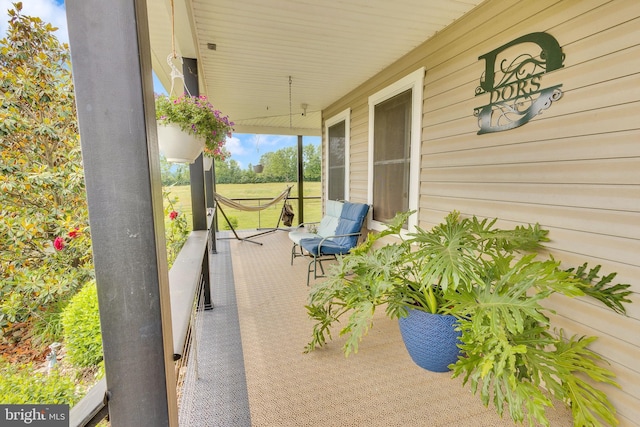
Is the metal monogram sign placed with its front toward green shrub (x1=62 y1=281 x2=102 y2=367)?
yes

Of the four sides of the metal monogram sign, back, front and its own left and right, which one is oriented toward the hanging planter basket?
front

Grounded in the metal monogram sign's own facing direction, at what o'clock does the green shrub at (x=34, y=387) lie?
The green shrub is roughly at 12 o'clock from the metal monogram sign.

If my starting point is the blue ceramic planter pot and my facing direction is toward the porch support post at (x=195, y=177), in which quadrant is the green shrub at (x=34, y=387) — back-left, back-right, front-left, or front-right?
front-left

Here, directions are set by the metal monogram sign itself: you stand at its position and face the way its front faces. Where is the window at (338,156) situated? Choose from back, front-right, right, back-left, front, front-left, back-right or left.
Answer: right

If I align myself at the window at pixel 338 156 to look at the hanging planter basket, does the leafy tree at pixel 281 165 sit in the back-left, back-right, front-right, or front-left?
back-right

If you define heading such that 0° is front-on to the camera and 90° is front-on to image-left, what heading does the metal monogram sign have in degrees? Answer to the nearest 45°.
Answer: approximately 45°

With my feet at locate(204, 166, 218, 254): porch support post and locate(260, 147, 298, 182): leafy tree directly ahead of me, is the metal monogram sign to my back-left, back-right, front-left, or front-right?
back-right

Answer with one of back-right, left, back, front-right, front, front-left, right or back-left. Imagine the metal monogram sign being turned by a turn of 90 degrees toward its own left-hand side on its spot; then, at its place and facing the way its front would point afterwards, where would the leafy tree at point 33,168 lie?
right

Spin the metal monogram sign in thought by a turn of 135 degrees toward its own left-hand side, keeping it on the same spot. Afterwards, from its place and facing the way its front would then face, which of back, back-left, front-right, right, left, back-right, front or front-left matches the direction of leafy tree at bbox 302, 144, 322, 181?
back-left

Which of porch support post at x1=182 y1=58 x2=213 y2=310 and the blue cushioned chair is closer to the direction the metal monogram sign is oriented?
the porch support post

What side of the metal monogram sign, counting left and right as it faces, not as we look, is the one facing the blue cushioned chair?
right

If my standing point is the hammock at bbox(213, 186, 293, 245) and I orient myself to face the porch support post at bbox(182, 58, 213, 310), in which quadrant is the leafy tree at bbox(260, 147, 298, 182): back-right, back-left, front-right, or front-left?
back-left

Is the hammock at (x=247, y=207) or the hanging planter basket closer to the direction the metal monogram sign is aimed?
the hanging planter basket

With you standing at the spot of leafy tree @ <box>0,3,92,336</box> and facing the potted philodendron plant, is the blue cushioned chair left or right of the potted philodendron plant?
left
